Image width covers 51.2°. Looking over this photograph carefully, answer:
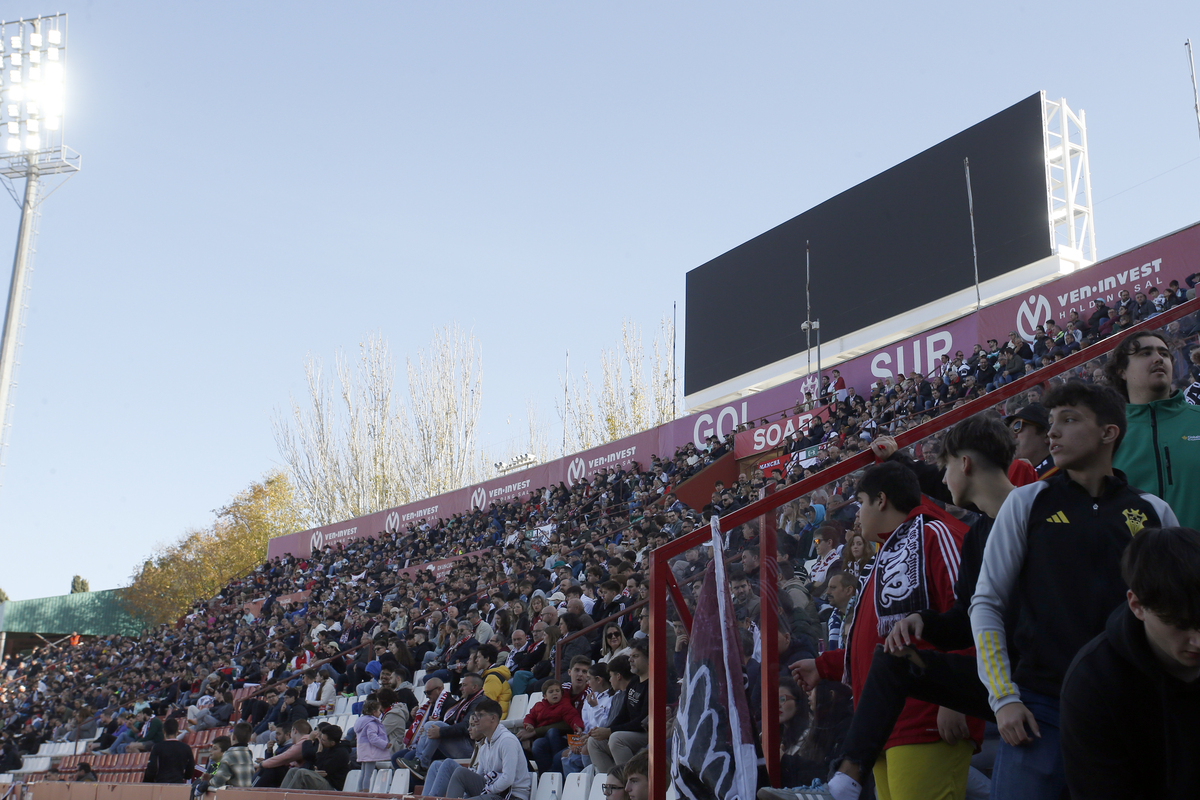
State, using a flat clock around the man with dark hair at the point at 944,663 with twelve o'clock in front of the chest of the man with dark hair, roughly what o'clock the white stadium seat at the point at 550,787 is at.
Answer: The white stadium seat is roughly at 2 o'clock from the man with dark hair.

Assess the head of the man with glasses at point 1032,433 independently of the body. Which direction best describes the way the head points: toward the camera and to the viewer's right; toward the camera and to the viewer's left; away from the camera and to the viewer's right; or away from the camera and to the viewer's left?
toward the camera and to the viewer's left

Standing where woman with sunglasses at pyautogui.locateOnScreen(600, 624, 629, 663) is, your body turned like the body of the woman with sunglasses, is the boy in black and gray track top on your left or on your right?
on your left

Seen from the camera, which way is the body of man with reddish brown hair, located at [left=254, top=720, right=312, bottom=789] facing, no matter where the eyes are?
to the viewer's left

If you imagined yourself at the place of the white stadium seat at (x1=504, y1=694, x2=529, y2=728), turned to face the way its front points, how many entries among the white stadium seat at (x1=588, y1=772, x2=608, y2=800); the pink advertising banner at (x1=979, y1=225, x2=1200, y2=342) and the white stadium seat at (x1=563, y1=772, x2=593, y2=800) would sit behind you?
1

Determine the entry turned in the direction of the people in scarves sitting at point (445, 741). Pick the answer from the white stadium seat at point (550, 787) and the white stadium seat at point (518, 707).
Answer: the white stadium seat at point (518, 707)

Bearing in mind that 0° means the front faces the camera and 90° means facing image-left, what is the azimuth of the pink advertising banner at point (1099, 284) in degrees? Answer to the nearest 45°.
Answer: approximately 45°

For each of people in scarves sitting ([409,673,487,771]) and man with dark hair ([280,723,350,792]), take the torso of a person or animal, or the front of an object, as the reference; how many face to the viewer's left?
2

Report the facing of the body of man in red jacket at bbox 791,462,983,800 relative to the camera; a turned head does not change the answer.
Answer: to the viewer's left

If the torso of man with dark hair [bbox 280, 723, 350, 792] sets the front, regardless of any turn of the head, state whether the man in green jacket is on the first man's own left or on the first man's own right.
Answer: on the first man's own left

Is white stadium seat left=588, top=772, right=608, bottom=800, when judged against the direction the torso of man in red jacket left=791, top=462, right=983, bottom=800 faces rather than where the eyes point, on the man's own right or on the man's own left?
on the man's own right
